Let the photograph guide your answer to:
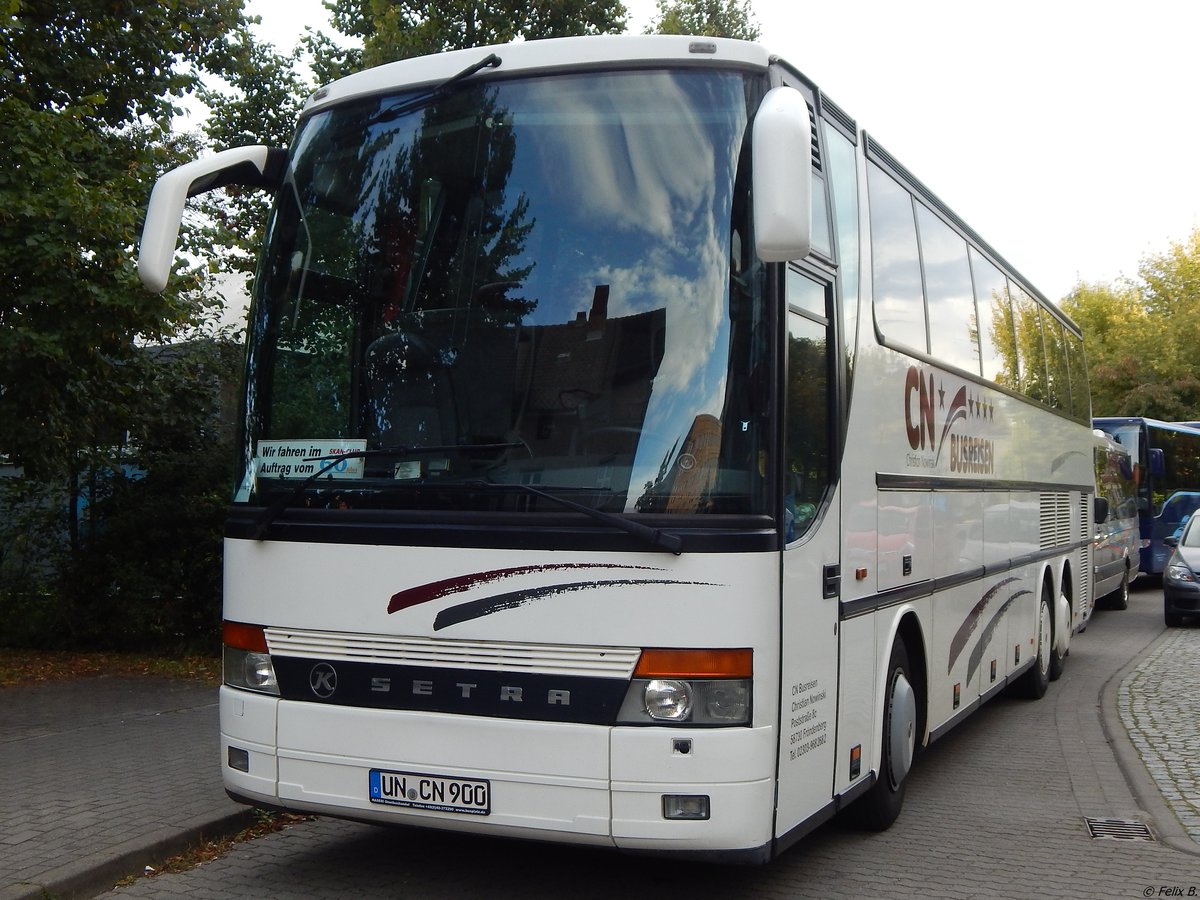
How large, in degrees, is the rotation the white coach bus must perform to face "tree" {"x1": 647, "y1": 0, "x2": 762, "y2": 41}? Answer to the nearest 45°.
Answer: approximately 135° to its right

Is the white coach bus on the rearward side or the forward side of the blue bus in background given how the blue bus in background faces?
on the forward side

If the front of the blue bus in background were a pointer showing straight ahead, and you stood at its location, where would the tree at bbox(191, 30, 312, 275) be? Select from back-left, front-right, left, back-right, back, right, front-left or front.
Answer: front

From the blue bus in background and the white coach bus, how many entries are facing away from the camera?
0

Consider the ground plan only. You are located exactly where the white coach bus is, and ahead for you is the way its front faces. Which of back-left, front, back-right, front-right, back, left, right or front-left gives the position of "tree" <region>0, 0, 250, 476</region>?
right

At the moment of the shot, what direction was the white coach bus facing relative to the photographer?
facing the viewer and to the left of the viewer

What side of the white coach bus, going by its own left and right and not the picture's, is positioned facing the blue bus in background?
back

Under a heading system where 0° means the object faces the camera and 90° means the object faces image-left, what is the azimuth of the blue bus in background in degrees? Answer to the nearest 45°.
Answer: approximately 45°
